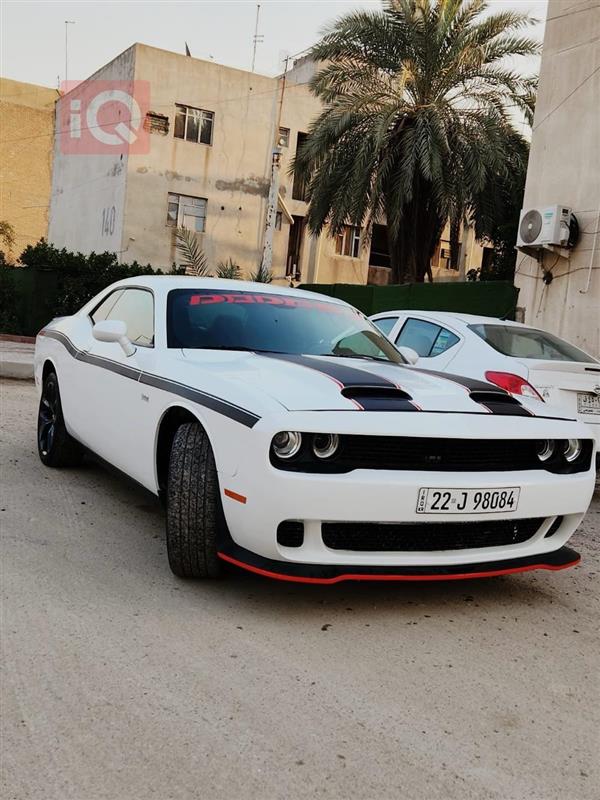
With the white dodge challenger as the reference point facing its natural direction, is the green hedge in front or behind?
behind

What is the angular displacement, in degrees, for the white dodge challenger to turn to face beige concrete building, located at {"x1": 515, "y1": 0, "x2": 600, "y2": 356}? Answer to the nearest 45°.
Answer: approximately 135° to its left

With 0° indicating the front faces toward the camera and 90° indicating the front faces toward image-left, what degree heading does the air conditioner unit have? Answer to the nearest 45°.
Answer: approximately 45°

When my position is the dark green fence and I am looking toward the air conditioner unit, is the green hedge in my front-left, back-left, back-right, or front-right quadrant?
back-right

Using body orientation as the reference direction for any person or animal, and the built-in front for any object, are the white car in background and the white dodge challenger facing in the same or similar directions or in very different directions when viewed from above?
very different directions

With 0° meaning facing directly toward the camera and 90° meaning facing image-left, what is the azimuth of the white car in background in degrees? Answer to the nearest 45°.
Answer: approximately 135°

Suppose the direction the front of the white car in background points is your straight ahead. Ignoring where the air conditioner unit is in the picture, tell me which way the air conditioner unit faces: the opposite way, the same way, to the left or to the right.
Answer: to the left

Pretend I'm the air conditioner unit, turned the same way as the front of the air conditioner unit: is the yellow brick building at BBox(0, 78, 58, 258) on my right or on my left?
on my right

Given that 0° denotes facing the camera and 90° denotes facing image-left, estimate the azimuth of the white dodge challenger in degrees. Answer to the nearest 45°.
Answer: approximately 315°

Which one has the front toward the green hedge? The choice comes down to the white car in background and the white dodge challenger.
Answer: the white car in background

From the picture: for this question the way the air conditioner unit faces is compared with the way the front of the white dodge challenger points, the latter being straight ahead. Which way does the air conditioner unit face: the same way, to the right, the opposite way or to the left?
to the right

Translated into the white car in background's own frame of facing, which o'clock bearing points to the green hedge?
The green hedge is roughly at 12 o'clock from the white car in background.

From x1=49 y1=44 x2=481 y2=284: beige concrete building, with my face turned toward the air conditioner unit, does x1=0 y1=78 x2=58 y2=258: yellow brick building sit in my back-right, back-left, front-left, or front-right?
back-right
